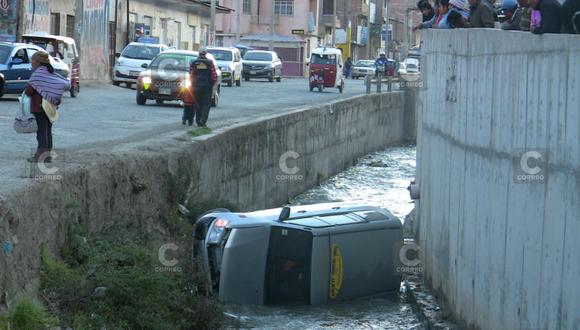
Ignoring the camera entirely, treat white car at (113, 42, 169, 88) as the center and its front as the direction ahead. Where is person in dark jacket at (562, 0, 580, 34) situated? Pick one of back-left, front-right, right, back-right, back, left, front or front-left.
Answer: front-left

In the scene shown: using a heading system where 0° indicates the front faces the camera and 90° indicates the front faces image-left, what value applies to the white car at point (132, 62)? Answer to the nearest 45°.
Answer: approximately 45°

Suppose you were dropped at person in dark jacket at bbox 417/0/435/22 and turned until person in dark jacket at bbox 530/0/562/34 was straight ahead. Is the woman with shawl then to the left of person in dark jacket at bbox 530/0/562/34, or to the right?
right

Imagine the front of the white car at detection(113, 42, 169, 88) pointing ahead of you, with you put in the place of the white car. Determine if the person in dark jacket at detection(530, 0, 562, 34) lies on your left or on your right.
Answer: on your left

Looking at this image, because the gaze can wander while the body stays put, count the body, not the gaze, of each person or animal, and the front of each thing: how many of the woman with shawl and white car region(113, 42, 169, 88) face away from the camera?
0

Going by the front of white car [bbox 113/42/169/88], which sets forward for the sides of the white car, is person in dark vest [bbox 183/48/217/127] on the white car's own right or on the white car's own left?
on the white car's own left
